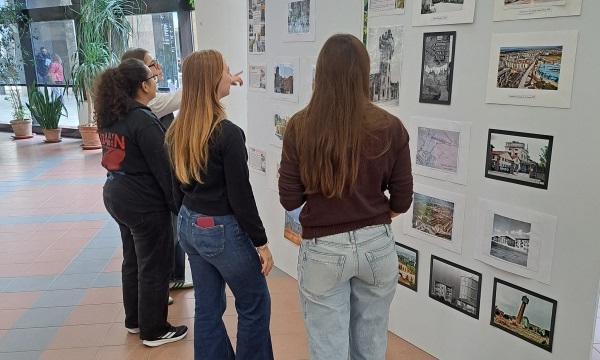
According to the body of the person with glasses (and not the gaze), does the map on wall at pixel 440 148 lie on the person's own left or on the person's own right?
on the person's own right

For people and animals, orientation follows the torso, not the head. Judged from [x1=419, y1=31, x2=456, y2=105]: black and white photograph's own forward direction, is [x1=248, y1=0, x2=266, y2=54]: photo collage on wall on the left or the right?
on its right

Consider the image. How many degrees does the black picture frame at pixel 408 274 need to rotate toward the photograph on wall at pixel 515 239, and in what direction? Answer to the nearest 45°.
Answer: approximately 90° to its left

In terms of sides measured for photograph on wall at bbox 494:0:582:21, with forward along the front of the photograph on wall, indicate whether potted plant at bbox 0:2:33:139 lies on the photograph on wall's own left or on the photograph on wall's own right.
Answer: on the photograph on wall's own right

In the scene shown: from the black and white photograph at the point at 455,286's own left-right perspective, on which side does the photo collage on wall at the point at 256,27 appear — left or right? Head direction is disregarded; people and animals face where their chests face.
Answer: on its right

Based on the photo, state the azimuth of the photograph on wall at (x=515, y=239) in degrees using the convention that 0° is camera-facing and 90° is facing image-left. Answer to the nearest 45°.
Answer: approximately 45°
